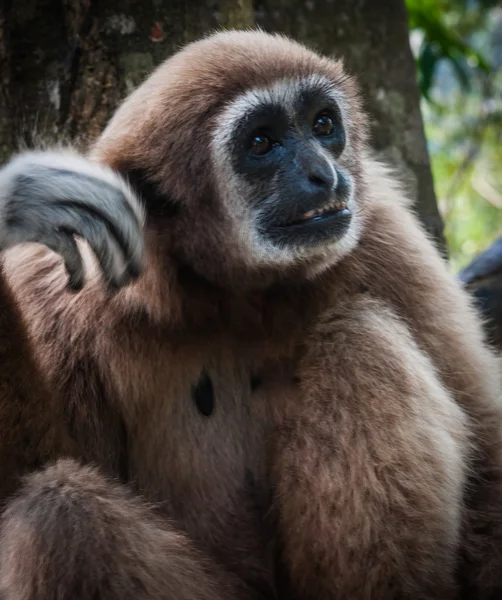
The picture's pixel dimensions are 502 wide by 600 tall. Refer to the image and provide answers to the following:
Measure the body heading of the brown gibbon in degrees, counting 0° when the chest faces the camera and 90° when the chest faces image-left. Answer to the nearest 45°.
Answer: approximately 315°

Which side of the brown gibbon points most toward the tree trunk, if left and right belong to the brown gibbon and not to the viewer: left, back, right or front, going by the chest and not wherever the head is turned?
back
